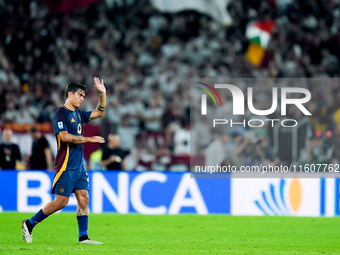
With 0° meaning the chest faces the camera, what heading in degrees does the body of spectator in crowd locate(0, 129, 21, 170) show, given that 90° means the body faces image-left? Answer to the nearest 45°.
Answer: approximately 0°

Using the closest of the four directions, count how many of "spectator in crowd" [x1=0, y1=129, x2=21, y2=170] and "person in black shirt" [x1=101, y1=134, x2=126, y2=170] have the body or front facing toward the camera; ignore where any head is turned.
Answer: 2

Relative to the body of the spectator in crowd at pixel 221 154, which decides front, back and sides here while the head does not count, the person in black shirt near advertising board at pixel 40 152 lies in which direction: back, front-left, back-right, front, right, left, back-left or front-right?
back-right

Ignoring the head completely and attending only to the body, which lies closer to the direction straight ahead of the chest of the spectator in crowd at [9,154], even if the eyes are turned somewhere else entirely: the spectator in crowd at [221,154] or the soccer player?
the soccer player

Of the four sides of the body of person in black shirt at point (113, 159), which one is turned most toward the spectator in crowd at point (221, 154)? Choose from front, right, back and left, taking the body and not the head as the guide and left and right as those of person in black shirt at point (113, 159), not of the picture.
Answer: left

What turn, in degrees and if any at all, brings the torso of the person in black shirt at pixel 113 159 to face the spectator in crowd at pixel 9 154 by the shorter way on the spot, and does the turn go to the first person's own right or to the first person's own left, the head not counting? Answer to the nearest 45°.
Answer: approximately 90° to the first person's own right

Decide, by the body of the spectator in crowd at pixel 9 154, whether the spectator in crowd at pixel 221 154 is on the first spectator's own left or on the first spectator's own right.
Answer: on the first spectator's own left

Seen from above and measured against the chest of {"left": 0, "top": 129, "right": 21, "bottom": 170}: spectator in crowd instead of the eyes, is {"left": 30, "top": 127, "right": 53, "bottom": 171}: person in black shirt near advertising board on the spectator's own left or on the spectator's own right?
on the spectator's own left

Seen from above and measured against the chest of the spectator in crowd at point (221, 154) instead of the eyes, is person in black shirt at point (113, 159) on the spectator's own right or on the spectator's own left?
on the spectator's own right

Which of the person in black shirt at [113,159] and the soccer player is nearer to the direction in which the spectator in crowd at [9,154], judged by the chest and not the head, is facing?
the soccer player
